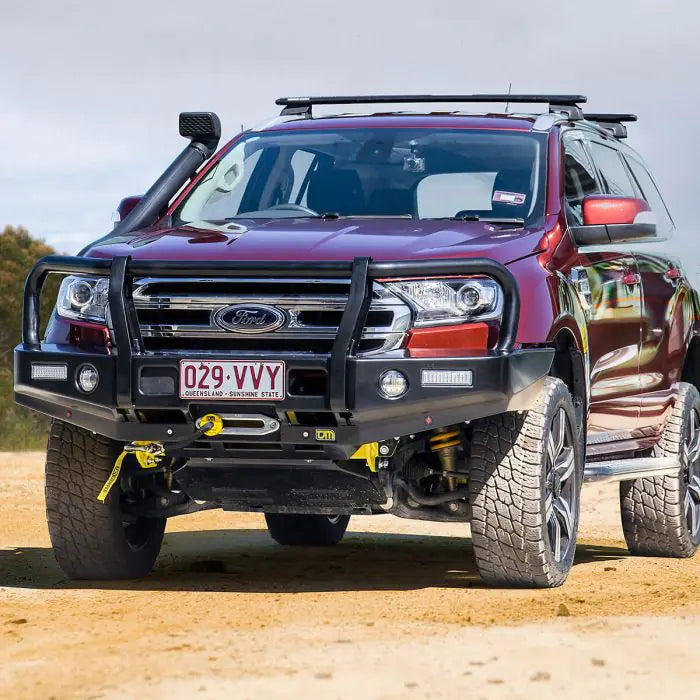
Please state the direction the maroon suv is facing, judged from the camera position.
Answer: facing the viewer and to the left of the viewer
